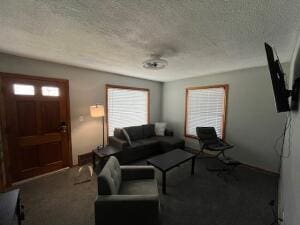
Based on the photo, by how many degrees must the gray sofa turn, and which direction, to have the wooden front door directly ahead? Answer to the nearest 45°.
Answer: approximately 90° to its right

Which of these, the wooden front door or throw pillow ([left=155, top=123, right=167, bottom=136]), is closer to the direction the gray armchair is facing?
the throw pillow

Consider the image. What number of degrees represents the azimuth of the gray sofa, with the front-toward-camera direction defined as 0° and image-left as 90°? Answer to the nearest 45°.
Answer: approximately 315°

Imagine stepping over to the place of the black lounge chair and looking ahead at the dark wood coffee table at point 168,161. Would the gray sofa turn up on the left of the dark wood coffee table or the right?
right

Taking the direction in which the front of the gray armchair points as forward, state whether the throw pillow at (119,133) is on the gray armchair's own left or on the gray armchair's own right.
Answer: on the gray armchair's own left
